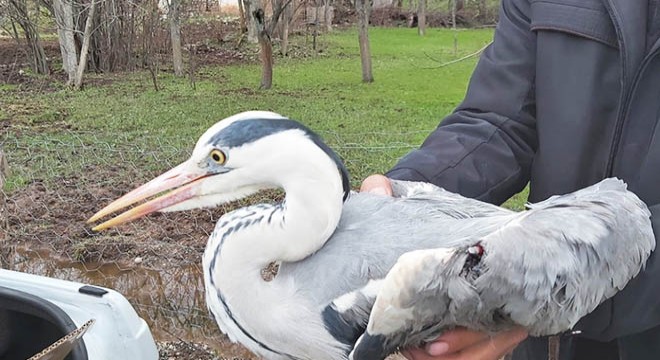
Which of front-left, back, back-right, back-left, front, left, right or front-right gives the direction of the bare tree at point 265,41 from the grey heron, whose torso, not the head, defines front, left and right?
right

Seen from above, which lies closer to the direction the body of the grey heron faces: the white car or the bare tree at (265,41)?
the white car

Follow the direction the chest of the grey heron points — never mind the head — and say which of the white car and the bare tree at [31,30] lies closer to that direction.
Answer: the white car

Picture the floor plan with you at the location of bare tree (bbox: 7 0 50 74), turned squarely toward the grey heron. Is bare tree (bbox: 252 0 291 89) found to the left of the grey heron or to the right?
left

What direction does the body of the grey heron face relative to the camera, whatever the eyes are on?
to the viewer's left

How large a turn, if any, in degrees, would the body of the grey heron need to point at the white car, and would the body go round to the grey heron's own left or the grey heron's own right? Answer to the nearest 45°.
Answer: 0° — it already faces it

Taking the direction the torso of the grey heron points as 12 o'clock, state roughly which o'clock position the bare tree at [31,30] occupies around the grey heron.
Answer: The bare tree is roughly at 2 o'clock from the grey heron.

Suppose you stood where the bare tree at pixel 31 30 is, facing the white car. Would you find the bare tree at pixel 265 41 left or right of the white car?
left
